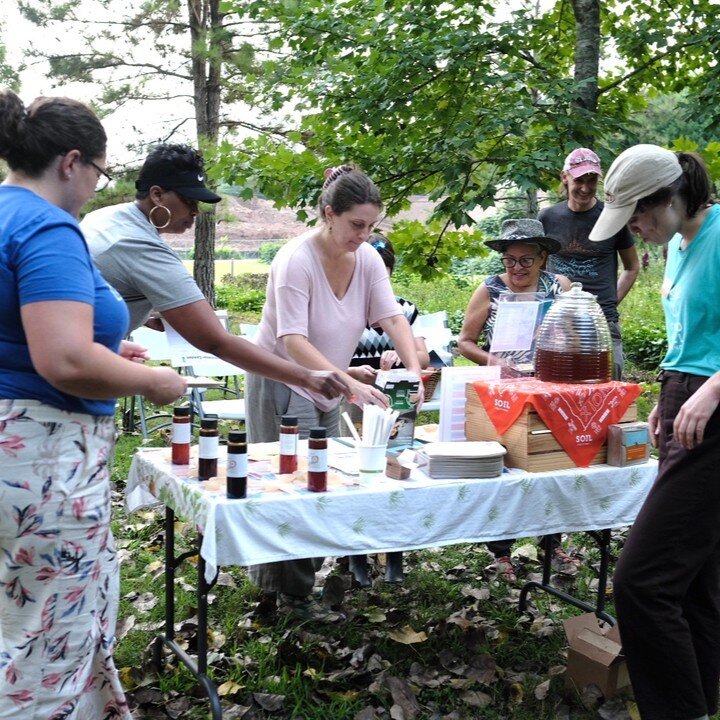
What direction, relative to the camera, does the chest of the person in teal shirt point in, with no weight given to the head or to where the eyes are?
to the viewer's left

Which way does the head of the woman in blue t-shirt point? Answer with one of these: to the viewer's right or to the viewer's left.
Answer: to the viewer's right

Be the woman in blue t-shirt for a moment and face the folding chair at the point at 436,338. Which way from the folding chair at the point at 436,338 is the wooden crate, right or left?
right

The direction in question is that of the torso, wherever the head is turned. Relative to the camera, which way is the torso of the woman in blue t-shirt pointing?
to the viewer's right

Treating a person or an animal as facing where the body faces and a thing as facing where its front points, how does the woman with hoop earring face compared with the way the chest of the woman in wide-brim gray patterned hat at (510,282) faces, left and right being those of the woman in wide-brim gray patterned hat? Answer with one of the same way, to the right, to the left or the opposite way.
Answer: to the left

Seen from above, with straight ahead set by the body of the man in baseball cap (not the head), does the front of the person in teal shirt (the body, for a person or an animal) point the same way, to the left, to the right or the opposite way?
to the right

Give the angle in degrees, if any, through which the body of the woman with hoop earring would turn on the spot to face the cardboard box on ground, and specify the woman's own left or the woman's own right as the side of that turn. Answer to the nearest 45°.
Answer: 0° — they already face it

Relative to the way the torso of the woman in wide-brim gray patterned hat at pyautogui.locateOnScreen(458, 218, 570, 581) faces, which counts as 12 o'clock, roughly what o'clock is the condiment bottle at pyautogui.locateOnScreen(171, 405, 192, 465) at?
The condiment bottle is roughly at 1 o'clock from the woman in wide-brim gray patterned hat.

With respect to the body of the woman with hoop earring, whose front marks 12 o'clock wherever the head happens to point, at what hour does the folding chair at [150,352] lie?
The folding chair is roughly at 9 o'clock from the woman with hoop earring.

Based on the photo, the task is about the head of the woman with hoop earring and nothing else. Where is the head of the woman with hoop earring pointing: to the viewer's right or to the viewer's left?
to the viewer's right
